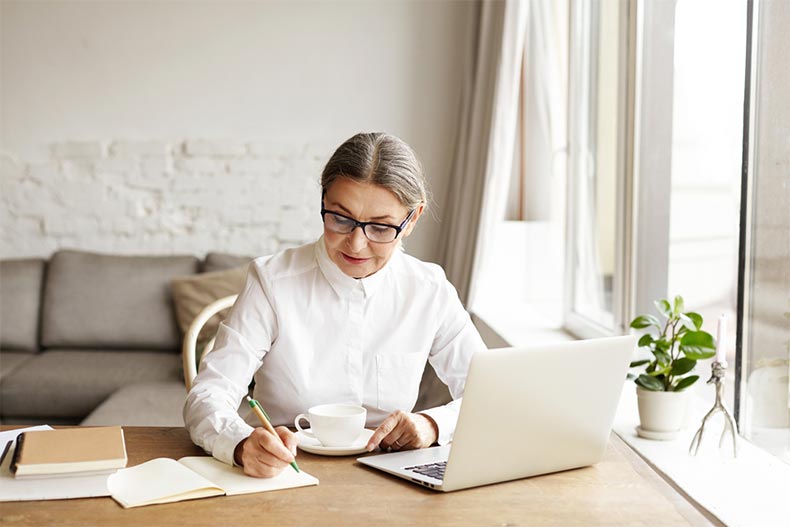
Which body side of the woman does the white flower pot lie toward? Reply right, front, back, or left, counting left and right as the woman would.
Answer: left

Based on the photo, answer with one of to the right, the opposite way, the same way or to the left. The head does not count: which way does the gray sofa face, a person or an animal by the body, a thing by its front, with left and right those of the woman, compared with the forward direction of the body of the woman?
the same way

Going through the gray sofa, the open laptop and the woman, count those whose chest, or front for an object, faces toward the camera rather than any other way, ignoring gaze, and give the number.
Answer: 2

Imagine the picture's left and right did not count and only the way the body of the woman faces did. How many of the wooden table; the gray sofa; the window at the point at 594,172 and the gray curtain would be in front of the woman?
1

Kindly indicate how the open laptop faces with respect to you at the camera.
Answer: facing away from the viewer and to the left of the viewer

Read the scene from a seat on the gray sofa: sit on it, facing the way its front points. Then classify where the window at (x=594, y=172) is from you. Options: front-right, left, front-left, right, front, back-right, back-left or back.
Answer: front-left

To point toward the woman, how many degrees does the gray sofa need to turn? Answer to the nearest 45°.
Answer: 0° — it already faces them

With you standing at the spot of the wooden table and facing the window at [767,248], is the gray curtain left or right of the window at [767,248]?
left

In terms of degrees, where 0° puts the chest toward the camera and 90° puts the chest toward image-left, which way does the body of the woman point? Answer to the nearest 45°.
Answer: approximately 0°

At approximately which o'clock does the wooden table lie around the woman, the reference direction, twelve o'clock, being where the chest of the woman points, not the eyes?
The wooden table is roughly at 12 o'clock from the woman.

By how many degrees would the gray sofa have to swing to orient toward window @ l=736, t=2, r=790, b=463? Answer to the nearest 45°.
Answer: approximately 45° to its left

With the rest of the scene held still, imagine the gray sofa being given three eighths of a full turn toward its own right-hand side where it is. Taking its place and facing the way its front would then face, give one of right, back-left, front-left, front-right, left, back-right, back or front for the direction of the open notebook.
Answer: back-left

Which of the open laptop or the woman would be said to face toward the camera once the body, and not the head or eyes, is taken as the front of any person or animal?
the woman

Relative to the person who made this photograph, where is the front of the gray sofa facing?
facing the viewer

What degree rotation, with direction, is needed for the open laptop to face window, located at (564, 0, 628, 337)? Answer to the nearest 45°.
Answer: approximately 45° to its right

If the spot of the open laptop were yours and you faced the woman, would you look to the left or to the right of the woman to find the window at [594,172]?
right

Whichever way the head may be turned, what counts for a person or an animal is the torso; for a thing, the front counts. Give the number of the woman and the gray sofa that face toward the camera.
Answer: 2
